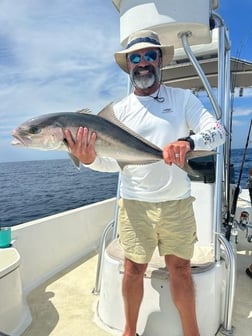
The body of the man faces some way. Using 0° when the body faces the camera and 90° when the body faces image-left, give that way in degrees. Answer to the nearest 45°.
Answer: approximately 0°
